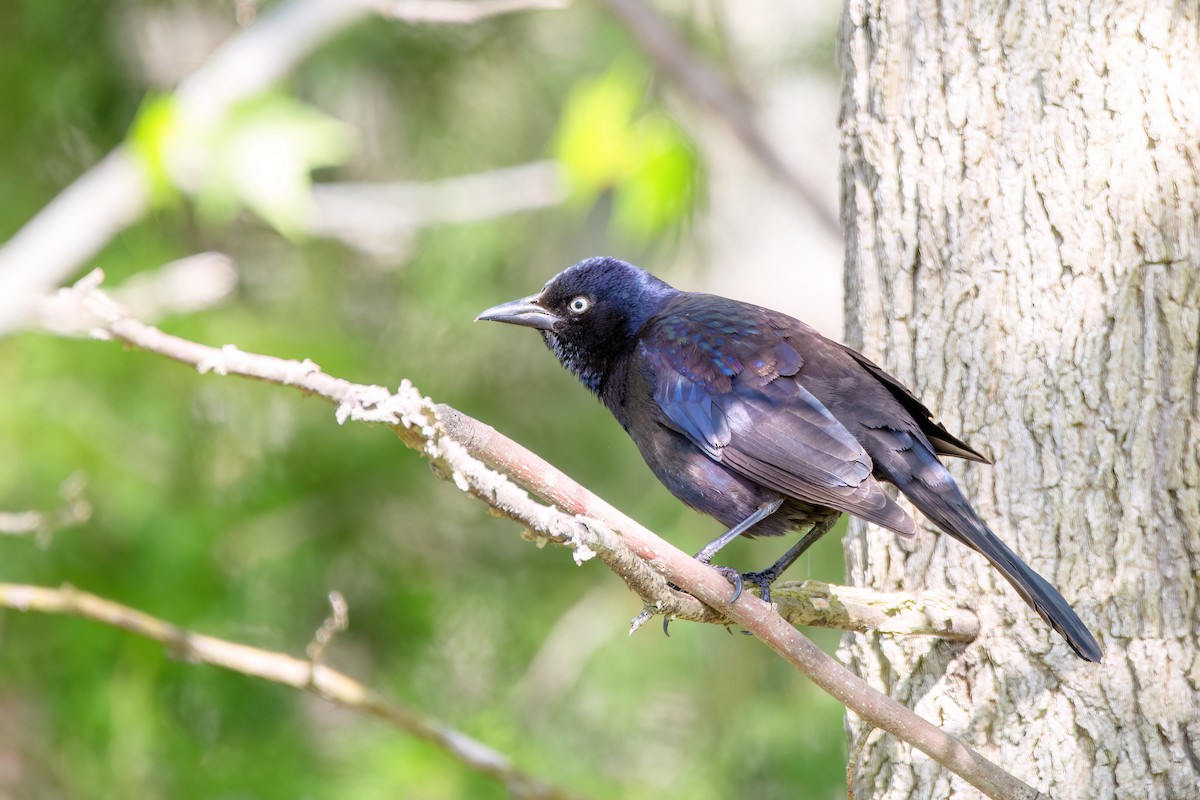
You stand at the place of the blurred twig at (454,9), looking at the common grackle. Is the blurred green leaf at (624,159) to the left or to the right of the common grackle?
left

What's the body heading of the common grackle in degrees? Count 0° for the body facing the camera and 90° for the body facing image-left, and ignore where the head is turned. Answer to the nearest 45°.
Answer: approximately 90°

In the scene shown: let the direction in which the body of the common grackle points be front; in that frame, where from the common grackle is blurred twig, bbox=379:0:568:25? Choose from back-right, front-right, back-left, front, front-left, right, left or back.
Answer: front-right

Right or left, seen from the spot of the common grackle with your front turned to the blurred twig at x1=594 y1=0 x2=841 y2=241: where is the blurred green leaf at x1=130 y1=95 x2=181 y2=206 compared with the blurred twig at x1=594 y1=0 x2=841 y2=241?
left

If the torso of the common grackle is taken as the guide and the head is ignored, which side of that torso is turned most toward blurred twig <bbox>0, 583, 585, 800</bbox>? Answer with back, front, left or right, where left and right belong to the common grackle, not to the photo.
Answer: front

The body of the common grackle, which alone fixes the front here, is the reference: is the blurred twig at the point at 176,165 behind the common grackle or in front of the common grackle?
in front

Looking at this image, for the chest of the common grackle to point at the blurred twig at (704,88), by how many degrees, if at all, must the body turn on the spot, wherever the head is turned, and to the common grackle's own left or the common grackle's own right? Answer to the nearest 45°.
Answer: approximately 90° to the common grackle's own right

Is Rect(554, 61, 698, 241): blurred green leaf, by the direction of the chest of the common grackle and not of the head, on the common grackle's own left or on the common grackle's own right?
on the common grackle's own right

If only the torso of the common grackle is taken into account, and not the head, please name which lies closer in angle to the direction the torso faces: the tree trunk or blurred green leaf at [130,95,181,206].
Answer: the blurred green leaf

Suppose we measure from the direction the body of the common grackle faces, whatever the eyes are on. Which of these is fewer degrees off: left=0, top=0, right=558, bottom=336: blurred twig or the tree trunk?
the blurred twig
